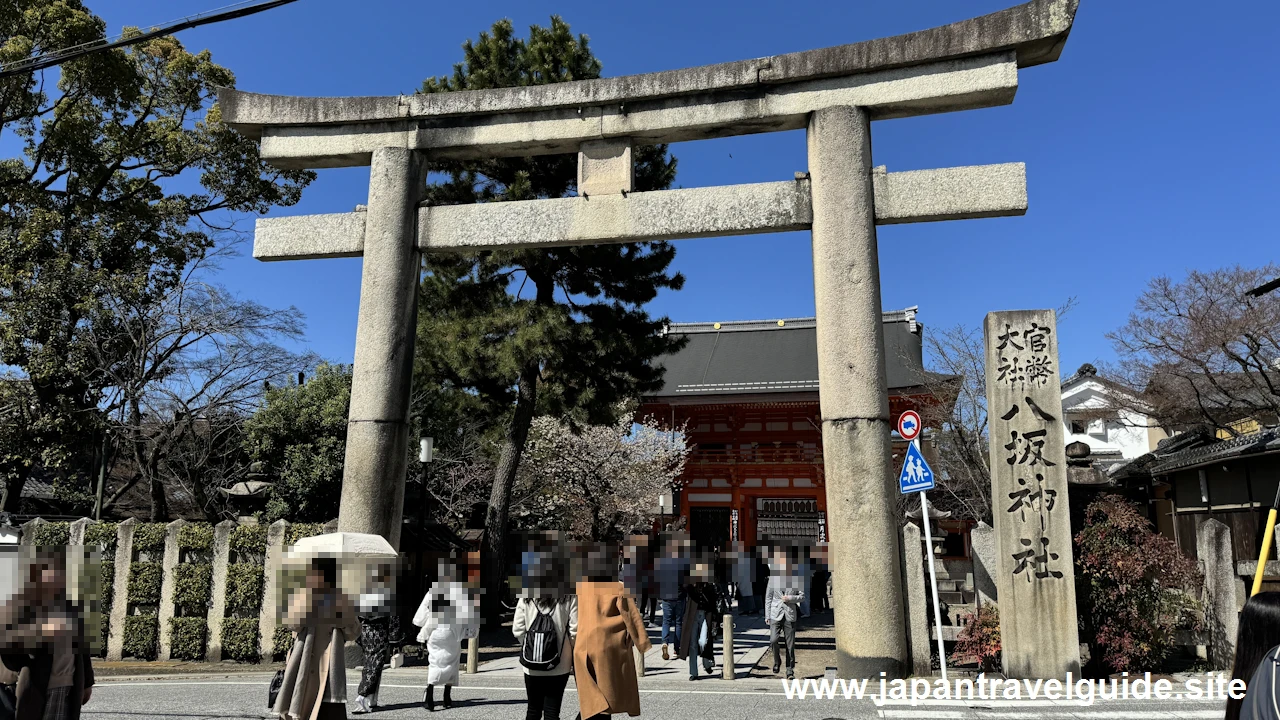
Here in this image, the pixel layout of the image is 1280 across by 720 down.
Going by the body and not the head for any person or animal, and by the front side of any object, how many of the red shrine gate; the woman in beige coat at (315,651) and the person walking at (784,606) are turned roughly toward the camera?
3

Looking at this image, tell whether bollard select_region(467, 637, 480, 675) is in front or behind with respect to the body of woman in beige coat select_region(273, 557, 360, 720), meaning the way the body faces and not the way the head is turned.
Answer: behind

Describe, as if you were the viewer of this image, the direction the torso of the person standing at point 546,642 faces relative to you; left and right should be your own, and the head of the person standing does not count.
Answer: facing away from the viewer

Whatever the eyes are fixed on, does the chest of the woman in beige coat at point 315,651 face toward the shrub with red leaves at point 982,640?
no

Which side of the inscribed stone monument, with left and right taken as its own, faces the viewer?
front

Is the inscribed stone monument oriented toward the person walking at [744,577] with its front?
no

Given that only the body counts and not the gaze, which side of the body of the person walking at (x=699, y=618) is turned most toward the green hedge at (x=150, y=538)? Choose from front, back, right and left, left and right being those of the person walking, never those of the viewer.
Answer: right

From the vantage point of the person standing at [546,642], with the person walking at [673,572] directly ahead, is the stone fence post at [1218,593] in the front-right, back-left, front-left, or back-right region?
front-right

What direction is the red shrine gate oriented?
toward the camera

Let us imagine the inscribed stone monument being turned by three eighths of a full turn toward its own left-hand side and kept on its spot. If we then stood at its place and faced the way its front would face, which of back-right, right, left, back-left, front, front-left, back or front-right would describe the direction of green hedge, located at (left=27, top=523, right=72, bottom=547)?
back-left

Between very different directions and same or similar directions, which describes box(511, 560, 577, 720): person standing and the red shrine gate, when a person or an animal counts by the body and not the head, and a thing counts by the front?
very different directions

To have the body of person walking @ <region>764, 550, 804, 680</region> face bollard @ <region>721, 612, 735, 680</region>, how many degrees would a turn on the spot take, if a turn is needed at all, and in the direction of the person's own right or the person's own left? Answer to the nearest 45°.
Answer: approximately 45° to the person's own right

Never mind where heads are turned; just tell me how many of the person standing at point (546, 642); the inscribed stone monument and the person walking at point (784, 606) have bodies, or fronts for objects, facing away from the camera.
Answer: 1

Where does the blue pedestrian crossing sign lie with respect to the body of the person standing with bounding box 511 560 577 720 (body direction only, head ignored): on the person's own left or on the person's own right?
on the person's own right
